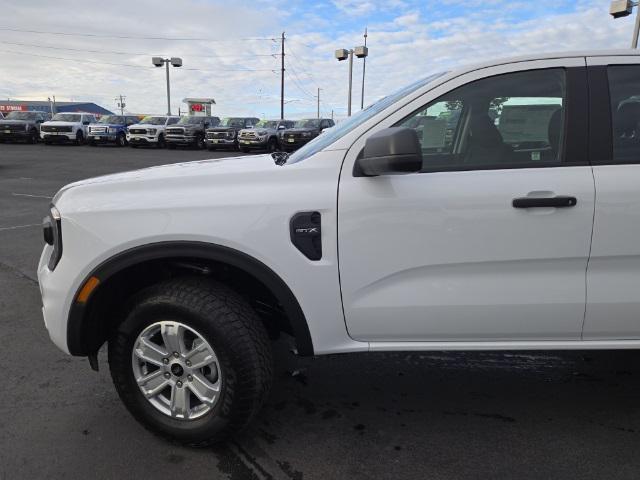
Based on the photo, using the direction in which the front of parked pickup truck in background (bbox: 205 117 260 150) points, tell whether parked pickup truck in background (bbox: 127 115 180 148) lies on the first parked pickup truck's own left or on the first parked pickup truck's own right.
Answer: on the first parked pickup truck's own right

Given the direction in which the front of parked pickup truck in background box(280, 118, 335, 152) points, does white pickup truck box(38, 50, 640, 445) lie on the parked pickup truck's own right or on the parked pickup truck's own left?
on the parked pickup truck's own left

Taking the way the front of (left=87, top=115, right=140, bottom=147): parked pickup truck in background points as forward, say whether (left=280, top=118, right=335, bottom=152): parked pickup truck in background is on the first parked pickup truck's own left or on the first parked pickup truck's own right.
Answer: on the first parked pickup truck's own left

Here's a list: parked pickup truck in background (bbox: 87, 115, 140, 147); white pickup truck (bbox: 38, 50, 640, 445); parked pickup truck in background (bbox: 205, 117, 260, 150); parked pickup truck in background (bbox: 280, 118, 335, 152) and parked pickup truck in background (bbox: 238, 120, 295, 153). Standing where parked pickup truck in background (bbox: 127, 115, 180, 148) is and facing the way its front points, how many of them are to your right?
1

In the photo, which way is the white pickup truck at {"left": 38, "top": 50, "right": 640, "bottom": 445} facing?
to the viewer's left

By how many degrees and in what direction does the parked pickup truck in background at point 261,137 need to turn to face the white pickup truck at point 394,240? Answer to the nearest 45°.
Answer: approximately 45° to its left

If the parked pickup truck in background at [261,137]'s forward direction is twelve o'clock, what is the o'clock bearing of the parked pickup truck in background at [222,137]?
the parked pickup truck in background at [222,137] is roughly at 2 o'clock from the parked pickup truck in background at [261,137].

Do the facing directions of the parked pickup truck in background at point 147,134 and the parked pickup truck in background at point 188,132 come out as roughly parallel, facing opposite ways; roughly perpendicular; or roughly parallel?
roughly parallel

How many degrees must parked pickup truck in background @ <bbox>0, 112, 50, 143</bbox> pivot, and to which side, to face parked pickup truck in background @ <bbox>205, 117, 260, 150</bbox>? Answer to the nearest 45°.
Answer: approximately 90° to its left

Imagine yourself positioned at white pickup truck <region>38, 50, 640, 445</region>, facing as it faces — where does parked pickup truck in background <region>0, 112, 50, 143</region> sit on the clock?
The parked pickup truck in background is roughly at 2 o'clock from the white pickup truck.

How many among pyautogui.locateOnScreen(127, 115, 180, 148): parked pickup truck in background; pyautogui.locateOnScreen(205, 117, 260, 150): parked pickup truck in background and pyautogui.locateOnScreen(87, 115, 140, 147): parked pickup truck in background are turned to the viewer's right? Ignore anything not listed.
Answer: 0

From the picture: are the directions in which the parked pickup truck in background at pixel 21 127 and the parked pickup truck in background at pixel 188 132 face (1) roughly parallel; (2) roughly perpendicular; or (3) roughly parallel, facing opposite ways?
roughly parallel

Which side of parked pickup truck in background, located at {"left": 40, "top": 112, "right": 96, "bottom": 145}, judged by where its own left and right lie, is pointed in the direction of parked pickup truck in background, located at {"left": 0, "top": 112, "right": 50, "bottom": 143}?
right
